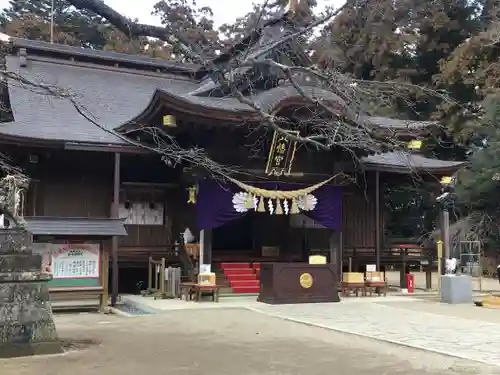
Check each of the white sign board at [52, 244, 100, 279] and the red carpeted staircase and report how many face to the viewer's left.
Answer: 0

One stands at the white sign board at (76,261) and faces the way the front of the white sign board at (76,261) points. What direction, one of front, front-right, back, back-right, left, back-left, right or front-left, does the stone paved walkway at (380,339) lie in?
front-left

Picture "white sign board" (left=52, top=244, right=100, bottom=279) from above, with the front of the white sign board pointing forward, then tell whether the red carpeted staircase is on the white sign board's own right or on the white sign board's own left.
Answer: on the white sign board's own left

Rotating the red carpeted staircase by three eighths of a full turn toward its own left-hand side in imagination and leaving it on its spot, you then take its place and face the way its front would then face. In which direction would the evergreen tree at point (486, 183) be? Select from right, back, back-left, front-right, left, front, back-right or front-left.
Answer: front-right

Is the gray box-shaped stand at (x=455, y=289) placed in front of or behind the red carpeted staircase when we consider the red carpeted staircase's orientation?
in front

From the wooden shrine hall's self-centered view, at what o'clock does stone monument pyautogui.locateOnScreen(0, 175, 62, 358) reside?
The stone monument is roughly at 2 o'clock from the wooden shrine hall.

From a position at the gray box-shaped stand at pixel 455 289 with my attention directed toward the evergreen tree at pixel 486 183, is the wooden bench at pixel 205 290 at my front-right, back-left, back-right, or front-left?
back-left

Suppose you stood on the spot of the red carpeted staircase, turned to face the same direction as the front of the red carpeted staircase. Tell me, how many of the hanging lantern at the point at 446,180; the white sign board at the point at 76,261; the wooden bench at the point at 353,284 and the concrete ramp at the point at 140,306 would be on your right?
2

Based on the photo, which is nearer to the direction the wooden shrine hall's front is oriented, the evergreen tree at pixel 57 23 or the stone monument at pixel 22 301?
the stone monument

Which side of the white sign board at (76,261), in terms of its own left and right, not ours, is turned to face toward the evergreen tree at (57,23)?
back

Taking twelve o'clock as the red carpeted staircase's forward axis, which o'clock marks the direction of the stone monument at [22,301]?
The stone monument is roughly at 2 o'clock from the red carpeted staircase.

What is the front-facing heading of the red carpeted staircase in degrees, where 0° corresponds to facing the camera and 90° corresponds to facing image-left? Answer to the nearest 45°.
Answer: approximately 315°

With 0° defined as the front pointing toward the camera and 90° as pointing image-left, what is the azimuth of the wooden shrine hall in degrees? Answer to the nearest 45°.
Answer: approximately 315°

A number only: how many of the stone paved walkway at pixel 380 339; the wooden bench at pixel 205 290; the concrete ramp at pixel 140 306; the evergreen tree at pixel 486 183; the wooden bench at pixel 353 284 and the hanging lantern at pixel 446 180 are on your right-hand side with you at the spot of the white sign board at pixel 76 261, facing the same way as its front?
0

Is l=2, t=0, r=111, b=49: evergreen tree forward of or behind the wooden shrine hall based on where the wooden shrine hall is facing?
behind

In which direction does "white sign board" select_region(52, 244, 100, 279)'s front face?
toward the camera
